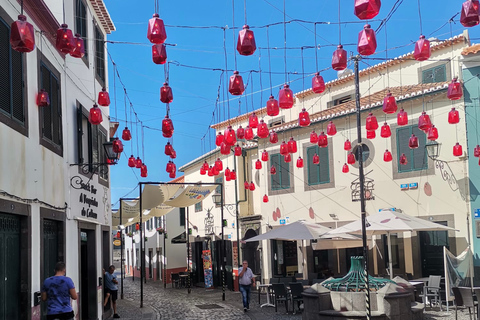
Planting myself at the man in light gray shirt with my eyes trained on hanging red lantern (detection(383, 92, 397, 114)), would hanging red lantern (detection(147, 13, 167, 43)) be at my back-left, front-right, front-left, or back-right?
front-right

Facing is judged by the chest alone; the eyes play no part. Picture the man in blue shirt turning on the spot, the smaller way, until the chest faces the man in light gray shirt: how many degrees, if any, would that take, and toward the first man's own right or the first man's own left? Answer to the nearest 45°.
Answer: approximately 45° to the first man's own right

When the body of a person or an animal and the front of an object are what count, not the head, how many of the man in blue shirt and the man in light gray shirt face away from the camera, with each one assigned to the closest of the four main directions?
1

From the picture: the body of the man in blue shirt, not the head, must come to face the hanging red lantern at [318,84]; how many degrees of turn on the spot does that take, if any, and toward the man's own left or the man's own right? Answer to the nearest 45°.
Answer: approximately 90° to the man's own right

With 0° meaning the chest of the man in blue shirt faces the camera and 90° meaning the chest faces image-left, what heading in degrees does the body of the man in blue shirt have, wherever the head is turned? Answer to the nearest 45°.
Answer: approximately 180°

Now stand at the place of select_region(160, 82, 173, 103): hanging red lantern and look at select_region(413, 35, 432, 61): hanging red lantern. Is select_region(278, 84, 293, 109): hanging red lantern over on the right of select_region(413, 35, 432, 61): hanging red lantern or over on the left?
left

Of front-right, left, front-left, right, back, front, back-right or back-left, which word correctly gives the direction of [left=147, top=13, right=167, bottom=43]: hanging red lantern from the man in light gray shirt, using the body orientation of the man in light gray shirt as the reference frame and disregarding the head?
front

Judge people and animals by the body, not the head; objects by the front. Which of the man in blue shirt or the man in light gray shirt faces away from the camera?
the man in blue shirt

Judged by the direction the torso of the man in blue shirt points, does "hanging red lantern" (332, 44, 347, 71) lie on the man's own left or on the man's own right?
on the man's own right

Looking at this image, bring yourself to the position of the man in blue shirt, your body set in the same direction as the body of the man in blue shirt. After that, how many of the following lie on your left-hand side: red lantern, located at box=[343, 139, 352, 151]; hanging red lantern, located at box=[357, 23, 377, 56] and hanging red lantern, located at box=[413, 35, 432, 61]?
0

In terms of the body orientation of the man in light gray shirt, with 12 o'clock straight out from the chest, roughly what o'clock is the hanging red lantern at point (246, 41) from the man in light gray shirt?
The hanging red lantern is roughly at 12 o'clock from the man in light gray shirt.

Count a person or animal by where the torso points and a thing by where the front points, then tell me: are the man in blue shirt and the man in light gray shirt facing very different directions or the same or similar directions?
very different directions

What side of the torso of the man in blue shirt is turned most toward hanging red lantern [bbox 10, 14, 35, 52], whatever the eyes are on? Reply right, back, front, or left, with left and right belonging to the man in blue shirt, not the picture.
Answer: back

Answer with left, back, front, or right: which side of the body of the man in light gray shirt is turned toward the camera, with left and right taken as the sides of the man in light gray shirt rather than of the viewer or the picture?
front
